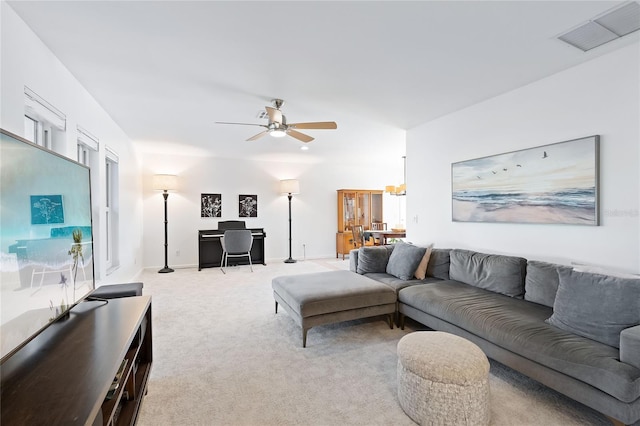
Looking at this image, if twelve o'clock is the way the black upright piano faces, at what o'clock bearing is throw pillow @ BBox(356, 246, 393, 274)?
The throw pillow is roughly at 11 o'clock from the black upright piano.

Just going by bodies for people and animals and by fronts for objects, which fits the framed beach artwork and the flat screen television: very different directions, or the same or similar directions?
very different directions

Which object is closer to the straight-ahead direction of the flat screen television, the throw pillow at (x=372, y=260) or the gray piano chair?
the throw pillow

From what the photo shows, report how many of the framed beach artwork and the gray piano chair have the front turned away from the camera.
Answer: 1

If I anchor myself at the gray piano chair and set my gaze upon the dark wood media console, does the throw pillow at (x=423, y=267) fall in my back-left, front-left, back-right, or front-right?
front-left

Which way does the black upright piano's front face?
toward the camera

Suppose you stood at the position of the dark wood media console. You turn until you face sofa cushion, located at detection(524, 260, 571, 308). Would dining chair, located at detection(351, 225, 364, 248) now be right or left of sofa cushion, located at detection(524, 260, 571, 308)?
left

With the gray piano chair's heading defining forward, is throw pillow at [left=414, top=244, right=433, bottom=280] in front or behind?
behind

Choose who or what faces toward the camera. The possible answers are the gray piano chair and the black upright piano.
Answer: the black upright piano

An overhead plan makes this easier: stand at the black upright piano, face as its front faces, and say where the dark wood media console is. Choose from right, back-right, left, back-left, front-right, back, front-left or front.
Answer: front

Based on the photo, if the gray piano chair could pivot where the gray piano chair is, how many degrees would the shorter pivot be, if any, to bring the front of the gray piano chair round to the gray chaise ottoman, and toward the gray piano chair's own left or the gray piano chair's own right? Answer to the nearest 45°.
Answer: approximately 180°

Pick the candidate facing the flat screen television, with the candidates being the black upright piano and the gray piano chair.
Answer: the black upright piano

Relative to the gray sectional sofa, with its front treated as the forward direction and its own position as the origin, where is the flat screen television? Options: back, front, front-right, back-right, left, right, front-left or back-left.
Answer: front

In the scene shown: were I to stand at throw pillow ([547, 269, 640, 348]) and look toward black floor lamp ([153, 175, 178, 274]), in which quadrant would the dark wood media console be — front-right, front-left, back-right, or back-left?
front-left

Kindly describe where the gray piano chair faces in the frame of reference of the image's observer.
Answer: facing away from the viewer

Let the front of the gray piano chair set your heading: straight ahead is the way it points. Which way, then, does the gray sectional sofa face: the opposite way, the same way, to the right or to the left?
to the left

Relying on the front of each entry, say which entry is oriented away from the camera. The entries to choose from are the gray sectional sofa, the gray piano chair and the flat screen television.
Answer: the gray piano chair

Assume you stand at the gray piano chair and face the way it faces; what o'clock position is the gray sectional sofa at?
The gray sectional sofa is roughly at 5 o'clock from the gray piano chair.

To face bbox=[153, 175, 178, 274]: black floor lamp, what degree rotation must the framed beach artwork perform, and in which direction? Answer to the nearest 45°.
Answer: approximately 45° to its right
